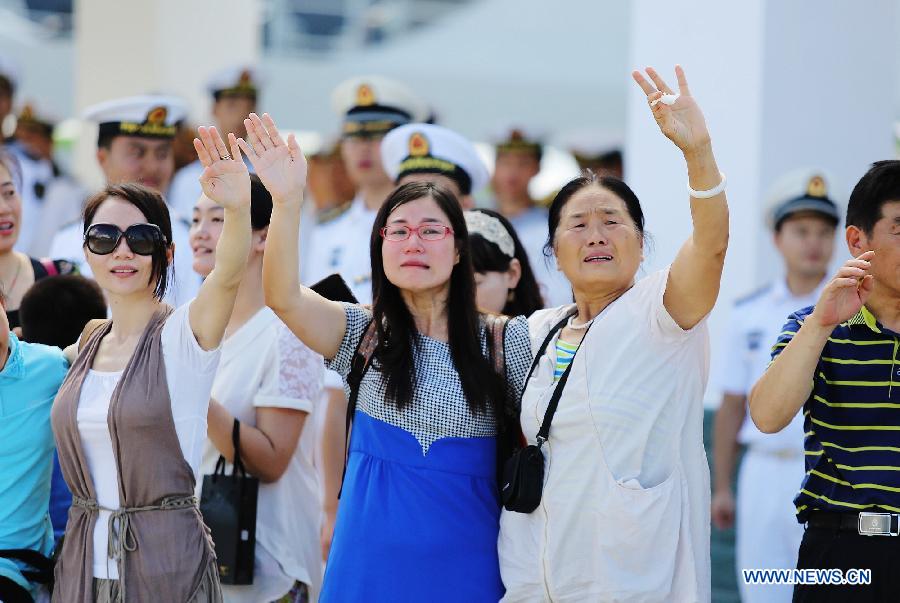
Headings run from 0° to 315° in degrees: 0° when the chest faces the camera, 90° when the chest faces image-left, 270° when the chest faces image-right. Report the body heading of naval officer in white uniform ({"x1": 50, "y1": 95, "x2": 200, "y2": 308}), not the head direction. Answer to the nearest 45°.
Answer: approximately 315°

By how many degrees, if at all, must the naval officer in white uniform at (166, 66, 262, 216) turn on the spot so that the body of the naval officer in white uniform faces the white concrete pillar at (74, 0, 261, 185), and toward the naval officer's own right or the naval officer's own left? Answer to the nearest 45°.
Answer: approximately 135° to the naval officer's own left

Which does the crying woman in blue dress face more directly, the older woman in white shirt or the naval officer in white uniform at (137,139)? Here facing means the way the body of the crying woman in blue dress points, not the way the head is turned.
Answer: the older woman in white shirt

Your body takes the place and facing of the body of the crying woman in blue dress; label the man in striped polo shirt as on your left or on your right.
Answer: on your left

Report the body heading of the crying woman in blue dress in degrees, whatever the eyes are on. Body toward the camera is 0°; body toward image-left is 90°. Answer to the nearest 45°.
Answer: approximately 0°
